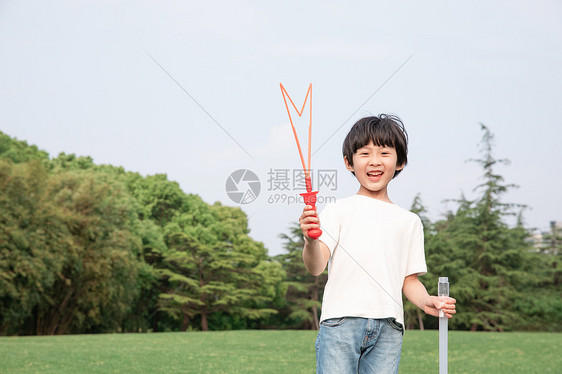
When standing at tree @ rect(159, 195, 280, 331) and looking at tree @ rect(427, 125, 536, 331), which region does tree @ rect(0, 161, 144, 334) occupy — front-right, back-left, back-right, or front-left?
back-right

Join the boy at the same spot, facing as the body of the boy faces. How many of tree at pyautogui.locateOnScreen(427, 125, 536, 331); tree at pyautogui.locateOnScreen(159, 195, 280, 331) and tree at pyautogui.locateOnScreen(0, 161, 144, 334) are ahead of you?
0

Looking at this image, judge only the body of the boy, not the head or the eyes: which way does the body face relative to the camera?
toward the camera

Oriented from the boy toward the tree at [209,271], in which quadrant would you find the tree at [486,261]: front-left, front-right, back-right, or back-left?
front-right

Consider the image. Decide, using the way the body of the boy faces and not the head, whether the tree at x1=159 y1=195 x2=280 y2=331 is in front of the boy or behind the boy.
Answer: behind

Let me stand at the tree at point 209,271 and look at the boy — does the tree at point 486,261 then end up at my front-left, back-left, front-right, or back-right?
front-left

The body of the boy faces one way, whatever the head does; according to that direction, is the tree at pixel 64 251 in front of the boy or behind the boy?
behind

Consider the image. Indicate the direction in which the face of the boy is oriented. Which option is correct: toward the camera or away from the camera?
toward the camera

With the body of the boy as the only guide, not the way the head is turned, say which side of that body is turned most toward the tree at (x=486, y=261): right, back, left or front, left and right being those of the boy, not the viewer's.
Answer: back

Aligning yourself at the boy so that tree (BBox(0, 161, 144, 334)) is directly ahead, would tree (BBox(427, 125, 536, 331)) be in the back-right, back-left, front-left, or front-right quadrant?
front-right
